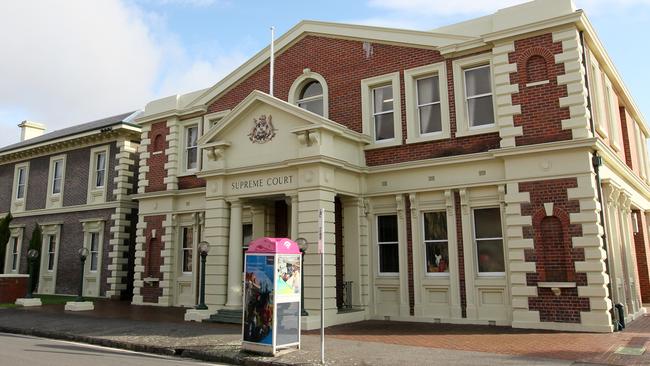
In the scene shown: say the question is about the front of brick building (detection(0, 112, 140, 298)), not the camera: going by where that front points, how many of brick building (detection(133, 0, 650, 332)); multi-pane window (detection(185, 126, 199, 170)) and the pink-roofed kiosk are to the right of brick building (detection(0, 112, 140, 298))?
0

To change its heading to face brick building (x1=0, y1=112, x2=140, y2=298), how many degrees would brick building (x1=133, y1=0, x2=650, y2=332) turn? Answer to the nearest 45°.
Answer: approximately 90° to its right

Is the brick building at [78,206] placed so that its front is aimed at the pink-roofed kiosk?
no

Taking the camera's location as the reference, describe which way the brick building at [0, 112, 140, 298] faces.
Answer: facing the viewer and to the left of the viewer

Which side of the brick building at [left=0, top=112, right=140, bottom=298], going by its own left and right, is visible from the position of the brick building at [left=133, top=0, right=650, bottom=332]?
left

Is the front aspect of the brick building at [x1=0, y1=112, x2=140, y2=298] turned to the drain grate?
no

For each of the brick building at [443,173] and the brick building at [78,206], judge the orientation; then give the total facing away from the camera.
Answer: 0

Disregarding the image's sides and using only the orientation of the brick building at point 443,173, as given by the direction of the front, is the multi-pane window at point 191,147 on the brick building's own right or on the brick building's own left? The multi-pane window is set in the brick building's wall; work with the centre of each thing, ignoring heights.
on the brick building's own right

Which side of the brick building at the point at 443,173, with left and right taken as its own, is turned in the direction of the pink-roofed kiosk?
front

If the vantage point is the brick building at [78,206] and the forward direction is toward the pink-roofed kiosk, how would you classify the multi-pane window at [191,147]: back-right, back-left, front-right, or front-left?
front-left
